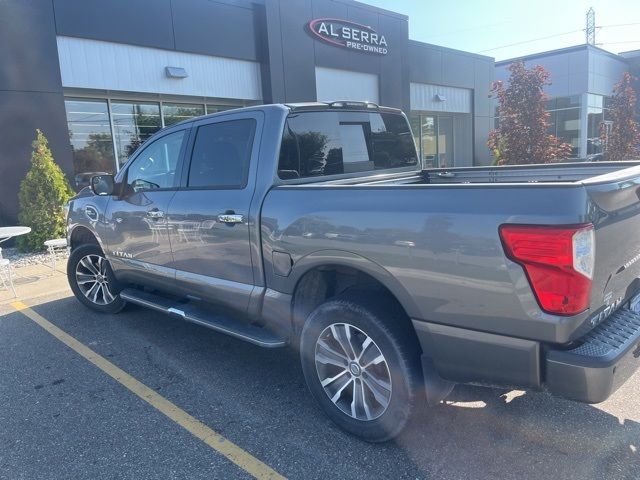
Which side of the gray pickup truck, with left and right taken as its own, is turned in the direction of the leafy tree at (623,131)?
right

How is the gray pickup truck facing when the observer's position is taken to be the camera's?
facing away from the viewer and to the left of the viewer

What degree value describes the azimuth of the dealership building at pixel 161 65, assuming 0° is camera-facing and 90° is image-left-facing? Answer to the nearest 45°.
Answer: approximately 315°

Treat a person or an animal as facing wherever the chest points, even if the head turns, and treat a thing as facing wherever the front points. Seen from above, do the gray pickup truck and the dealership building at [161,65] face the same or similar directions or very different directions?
very different directions

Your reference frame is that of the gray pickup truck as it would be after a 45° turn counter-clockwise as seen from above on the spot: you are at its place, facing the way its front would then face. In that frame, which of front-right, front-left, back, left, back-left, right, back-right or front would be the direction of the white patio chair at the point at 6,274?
front-right

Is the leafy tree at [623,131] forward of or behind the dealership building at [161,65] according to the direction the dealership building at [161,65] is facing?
forward

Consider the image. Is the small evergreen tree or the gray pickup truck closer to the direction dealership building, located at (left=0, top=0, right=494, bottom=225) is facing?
the gray pickup truck

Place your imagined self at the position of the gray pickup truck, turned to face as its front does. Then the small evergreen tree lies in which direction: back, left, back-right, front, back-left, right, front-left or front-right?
front
